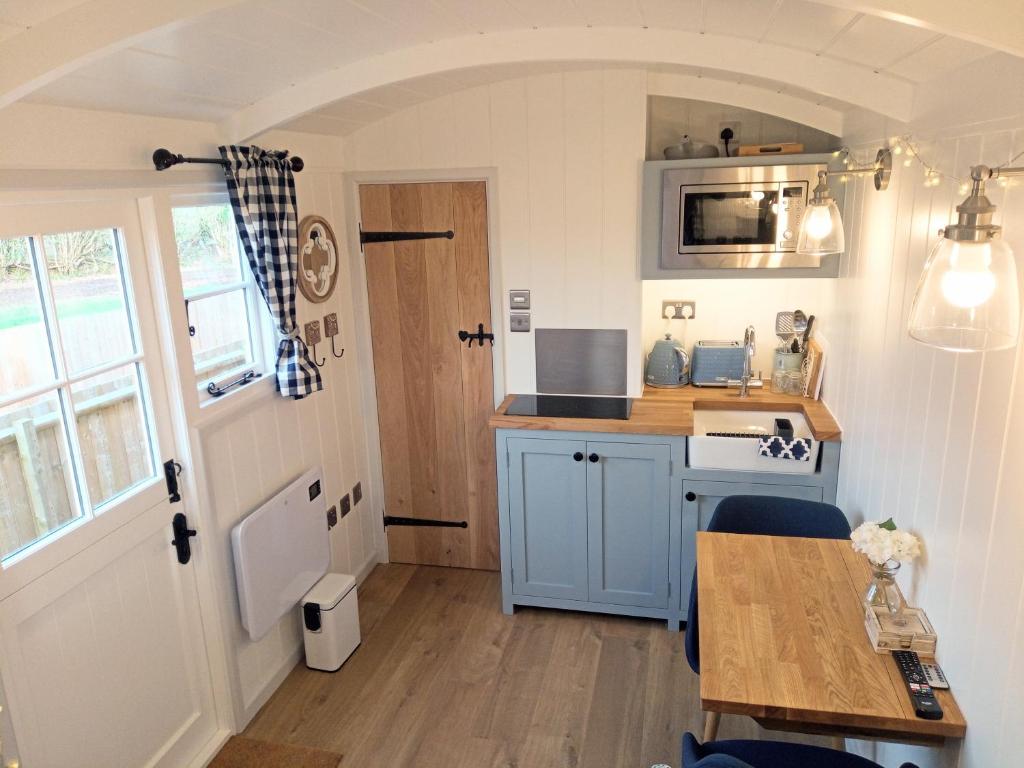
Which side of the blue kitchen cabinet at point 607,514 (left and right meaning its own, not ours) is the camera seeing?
front

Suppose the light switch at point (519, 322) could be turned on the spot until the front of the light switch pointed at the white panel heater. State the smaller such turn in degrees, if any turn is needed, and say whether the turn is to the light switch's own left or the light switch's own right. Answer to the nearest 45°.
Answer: approximately 45° to the light switch's own right

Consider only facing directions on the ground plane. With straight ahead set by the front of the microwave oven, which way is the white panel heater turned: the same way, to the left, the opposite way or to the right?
to the left

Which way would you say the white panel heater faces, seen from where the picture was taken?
facing the viewer and to the right of the viewer

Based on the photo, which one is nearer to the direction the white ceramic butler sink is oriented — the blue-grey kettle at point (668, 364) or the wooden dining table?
the wooden dining table

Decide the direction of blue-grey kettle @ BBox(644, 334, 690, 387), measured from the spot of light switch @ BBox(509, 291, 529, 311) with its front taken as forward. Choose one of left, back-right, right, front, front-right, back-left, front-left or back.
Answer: left

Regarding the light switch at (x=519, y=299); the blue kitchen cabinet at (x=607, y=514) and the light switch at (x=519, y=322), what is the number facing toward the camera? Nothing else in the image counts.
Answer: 3

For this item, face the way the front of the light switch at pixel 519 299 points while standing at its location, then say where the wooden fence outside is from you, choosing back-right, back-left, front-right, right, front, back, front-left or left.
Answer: front-right

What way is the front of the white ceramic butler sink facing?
toward the camera

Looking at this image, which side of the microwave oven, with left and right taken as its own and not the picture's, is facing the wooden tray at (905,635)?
front

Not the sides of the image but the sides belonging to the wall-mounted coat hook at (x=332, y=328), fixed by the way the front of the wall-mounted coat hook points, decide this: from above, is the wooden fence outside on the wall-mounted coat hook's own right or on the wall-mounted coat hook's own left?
on the wall-mounted coat hook's own right

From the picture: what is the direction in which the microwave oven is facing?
toward the camera
